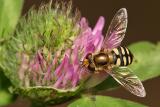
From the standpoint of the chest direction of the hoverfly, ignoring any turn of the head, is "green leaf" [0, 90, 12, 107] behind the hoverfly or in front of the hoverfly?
in front

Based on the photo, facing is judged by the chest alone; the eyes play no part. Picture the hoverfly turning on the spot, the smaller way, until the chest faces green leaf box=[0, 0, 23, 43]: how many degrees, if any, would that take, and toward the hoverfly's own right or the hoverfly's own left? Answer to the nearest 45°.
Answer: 0° — it already faces it

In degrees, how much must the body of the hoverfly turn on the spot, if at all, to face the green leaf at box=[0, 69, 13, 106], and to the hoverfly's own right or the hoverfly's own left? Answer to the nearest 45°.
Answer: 0° — it already faces it

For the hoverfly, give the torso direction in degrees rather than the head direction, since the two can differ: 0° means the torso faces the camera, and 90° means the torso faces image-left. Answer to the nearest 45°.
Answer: approximately 90°
